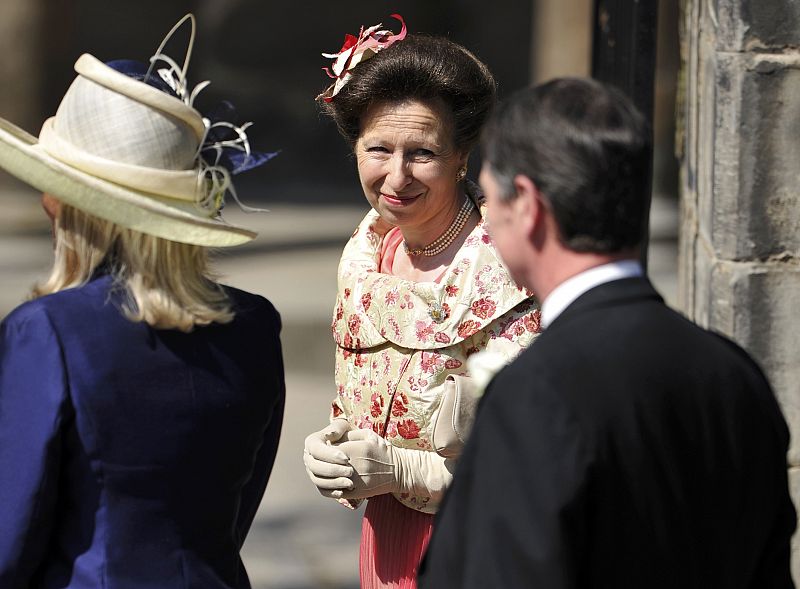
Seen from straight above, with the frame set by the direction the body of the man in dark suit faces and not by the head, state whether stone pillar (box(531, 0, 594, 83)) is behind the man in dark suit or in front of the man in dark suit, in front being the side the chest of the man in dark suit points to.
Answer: in front

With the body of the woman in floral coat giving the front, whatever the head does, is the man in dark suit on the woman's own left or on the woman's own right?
on the woman's own left

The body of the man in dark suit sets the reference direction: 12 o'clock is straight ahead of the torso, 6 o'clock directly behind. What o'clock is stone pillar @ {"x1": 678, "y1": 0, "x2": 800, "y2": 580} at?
The stone pillar is roughly at 2 o'clock from the man in dark suit.

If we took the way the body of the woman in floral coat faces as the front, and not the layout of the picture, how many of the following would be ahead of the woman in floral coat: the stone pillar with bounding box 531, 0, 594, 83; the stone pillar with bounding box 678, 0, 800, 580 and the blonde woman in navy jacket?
1

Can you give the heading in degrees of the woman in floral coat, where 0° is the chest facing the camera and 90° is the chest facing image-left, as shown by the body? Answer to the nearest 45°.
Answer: approximately 45°

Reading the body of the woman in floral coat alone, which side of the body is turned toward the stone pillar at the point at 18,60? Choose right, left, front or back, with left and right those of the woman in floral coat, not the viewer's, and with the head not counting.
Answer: right

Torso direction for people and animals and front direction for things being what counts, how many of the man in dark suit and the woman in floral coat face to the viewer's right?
0

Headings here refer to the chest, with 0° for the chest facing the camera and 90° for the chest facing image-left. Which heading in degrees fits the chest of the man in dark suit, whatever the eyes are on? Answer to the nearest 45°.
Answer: approximately 135°

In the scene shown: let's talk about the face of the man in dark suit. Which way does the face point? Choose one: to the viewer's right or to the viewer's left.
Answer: to the viewer's left

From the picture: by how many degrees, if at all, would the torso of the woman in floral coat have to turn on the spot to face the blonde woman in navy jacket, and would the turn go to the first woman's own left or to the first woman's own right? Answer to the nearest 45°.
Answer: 0° — they already face them
